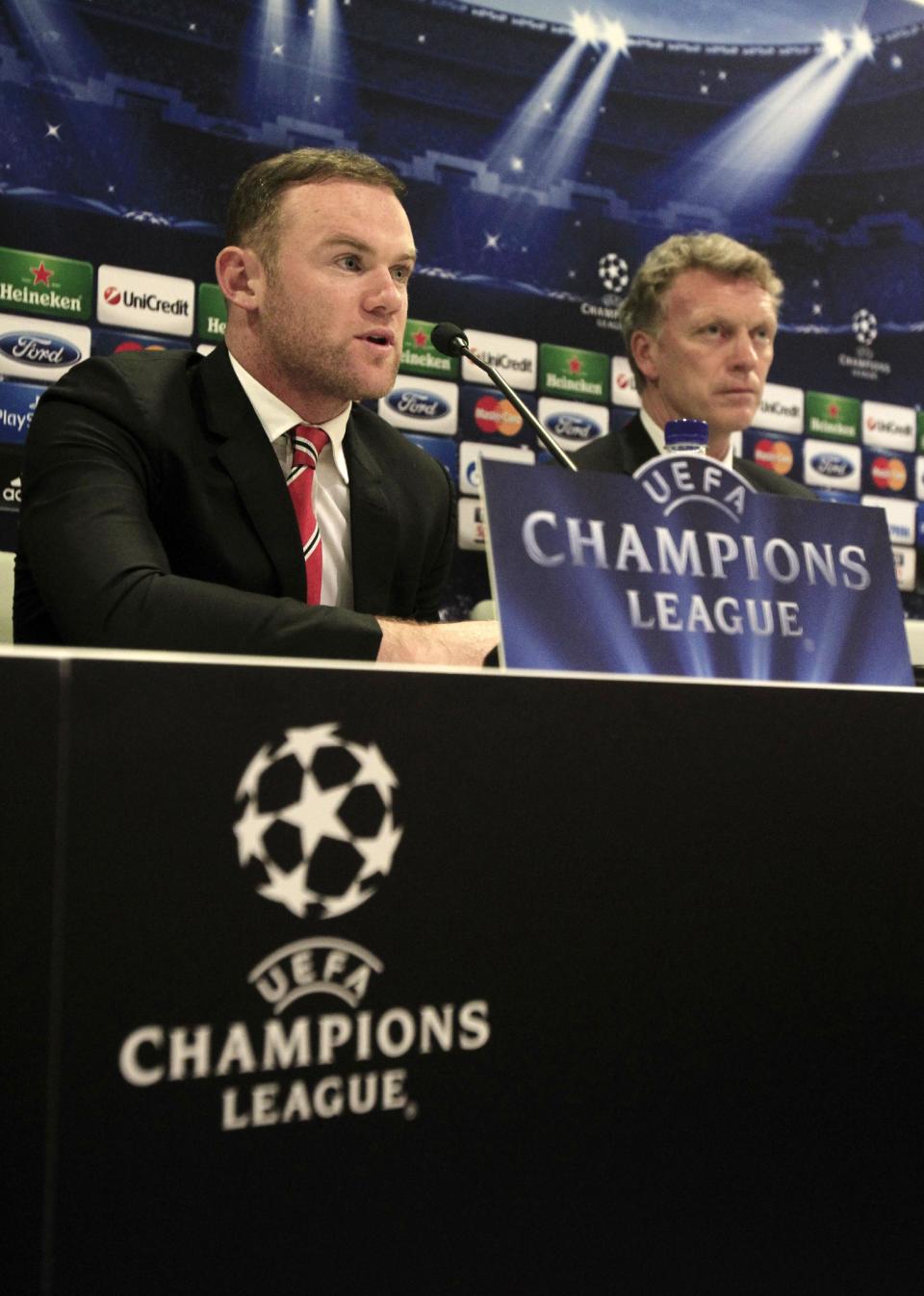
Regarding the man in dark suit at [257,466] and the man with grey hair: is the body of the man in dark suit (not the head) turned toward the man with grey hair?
no

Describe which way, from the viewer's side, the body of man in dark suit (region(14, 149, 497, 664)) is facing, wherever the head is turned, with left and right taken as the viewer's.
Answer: facing the viewer and to the right of the viewer

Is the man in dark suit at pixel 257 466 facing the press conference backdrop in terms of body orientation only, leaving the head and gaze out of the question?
no

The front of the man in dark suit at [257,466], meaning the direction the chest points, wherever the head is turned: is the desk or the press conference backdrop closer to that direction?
the desk

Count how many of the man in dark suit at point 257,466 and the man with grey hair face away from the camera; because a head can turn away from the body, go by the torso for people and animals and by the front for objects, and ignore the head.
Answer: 0

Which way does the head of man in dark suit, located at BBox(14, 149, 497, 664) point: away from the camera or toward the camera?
toward the camera

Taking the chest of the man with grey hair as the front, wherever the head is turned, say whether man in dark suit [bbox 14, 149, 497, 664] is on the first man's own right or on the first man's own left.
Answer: on the first man's own right

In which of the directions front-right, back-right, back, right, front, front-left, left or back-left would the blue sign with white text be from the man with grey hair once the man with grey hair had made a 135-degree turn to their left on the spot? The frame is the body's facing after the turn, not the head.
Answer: back

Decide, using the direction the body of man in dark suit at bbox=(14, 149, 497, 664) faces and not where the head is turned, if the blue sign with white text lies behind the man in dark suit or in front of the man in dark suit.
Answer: in front

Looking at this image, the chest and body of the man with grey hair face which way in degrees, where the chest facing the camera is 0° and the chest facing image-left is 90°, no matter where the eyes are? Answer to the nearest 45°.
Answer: approximately 315°

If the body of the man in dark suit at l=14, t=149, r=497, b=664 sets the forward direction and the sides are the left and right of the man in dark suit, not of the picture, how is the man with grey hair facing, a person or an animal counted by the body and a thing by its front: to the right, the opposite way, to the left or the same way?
the same way
